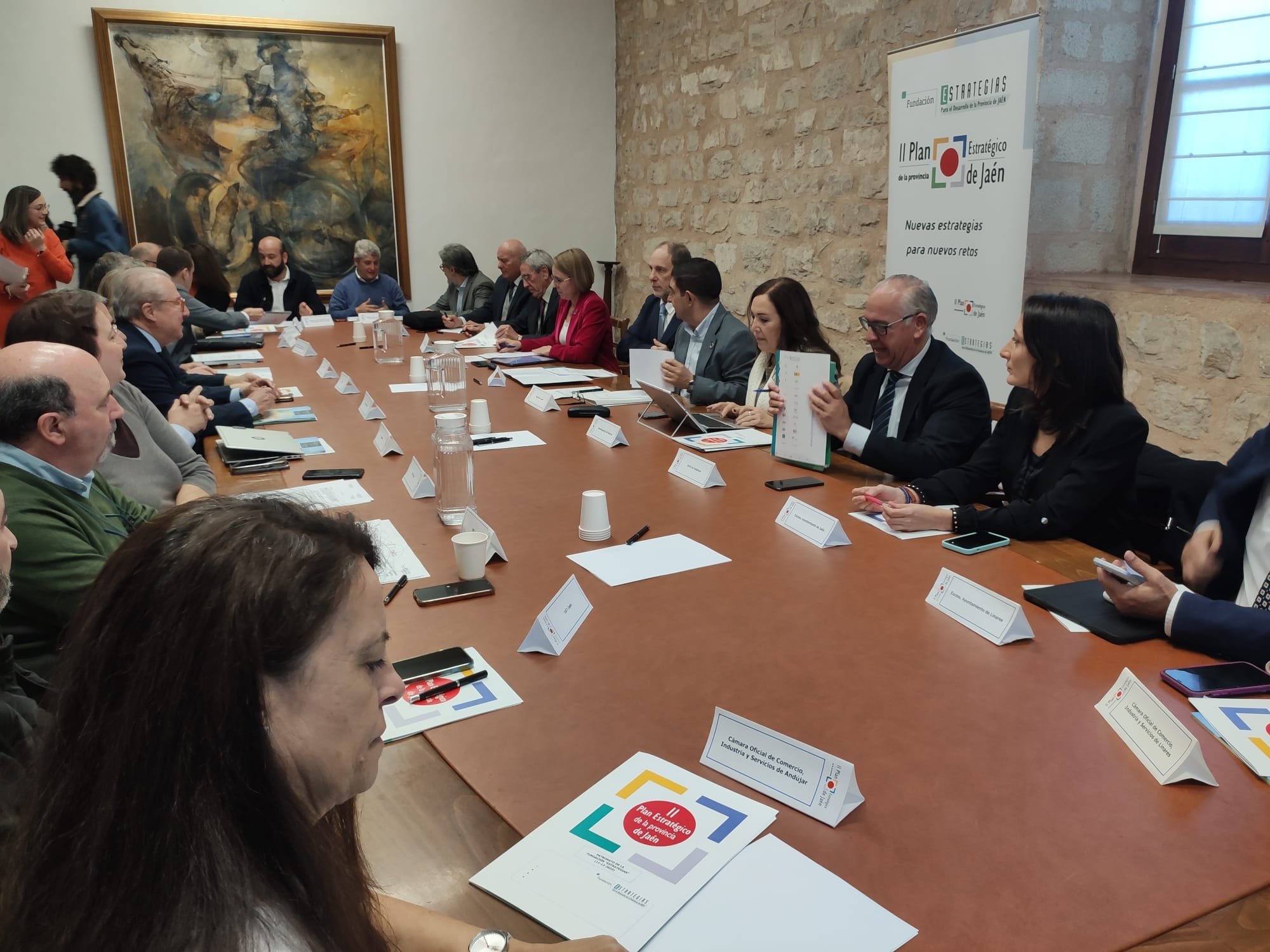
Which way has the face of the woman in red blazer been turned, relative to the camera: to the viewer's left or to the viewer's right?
to the viewer's left

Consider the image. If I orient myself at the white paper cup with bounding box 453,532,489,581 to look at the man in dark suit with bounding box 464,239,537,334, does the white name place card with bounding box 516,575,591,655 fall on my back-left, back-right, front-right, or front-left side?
back-right

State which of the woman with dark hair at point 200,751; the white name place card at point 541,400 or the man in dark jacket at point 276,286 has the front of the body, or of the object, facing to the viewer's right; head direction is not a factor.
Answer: the woman with dark hair

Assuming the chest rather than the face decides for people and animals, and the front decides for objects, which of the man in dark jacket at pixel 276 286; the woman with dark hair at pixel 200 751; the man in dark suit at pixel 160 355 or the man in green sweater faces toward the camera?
the man in dark jacket at pixel 276 286

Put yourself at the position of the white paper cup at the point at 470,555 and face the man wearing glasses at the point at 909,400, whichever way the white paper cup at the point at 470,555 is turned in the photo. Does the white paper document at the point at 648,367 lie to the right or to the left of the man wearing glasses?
left

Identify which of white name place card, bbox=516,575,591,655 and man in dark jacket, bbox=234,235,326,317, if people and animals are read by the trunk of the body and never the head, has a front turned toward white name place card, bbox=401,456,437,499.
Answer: the man in dark jacket

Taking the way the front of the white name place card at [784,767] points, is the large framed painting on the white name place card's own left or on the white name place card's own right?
on the white name place card's own right

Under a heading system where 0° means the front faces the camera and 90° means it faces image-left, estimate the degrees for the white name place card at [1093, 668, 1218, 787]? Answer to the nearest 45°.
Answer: approximately 45°

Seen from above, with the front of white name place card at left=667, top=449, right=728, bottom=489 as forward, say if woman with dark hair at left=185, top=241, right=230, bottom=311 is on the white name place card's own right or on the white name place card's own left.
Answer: on the white name place card's own right

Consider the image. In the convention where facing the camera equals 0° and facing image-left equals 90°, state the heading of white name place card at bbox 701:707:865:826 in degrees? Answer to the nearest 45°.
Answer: approximately 45°
